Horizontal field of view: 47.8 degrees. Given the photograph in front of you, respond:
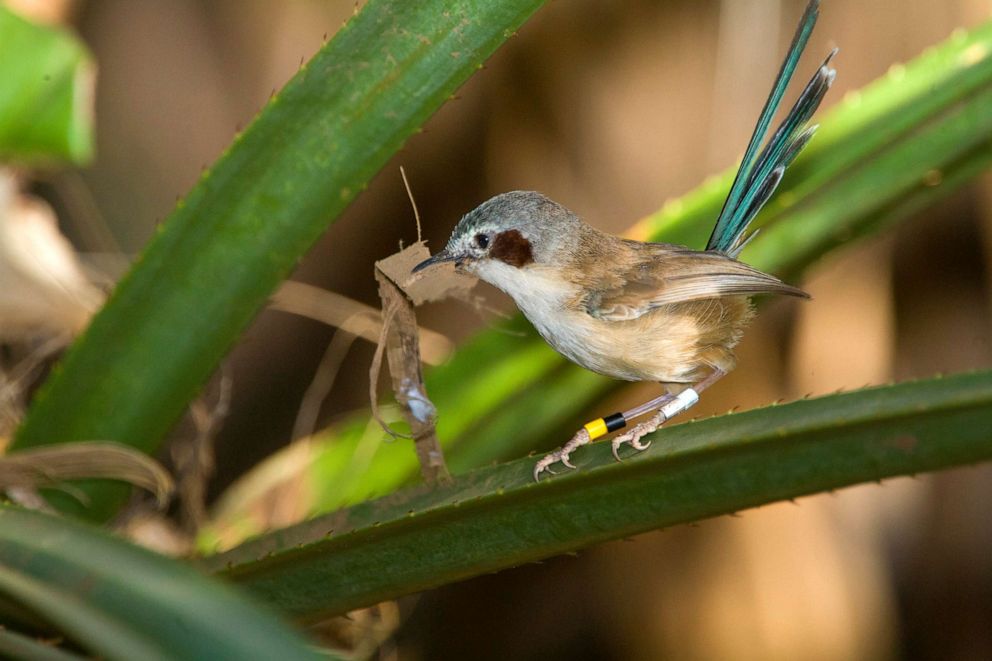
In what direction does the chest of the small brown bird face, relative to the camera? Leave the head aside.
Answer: to the viewer's left

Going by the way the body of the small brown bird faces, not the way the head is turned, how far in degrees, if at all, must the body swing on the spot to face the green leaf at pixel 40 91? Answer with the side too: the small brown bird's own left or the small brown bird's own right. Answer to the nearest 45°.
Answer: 0° — it already faces it

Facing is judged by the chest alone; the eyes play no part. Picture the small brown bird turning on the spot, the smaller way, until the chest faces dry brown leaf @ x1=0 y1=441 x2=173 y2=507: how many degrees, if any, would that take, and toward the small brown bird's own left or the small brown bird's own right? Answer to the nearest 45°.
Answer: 0° — it already faces it

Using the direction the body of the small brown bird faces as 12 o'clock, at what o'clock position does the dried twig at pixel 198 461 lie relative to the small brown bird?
The dried twig is roughly at 1 o'clock from the small brown bird.
